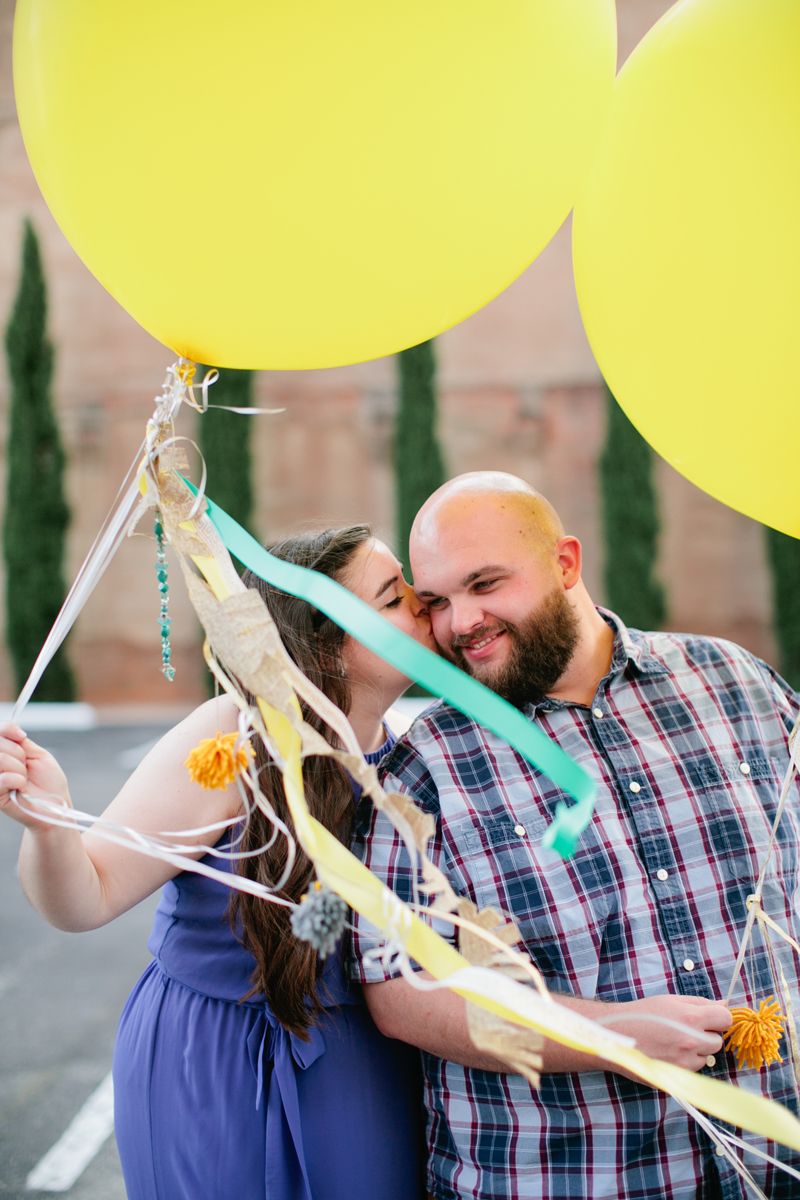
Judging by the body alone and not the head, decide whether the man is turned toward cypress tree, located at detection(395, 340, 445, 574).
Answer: no

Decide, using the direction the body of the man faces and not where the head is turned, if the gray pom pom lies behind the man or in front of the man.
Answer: in front

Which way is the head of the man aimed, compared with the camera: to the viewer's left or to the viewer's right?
to the viewer's left

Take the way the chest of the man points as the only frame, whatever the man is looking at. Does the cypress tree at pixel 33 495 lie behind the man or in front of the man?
behind

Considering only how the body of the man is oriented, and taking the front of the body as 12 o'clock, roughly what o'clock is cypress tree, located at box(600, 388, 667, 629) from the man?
The cypress tree is roughly at 6 o'clock from the man.

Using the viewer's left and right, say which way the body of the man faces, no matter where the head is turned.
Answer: facing the viewer

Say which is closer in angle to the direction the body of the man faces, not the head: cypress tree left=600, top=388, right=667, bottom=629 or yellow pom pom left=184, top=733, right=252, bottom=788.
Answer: the yellow pom pom
